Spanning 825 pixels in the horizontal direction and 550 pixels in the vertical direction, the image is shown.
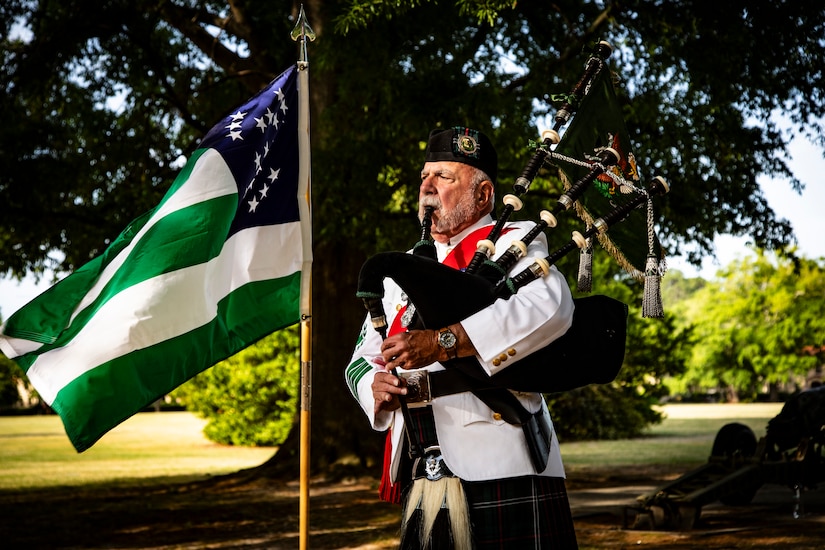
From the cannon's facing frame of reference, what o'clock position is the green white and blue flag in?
The green white and blue flag is roughly at 5 o'clock from the cannon.

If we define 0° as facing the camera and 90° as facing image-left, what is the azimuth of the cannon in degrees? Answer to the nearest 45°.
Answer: approximately 225°

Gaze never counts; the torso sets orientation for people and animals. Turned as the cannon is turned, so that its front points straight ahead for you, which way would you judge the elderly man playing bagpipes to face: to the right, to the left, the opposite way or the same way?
the opposite way

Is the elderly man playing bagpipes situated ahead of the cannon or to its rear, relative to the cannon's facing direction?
to the rear

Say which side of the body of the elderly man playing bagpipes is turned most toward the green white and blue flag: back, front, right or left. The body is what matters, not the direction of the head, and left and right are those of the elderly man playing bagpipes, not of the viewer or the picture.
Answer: right

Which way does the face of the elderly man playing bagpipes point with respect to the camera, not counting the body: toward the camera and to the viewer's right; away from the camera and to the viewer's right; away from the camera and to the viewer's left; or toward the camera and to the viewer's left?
toward the camera and to the viewer's left

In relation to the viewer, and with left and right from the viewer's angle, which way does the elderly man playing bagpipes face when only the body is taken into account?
facing the viewer and to the left of the viewer

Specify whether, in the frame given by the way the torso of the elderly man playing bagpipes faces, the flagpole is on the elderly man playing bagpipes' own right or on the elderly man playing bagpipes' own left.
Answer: on the elderly man playing bagpipes' own right
